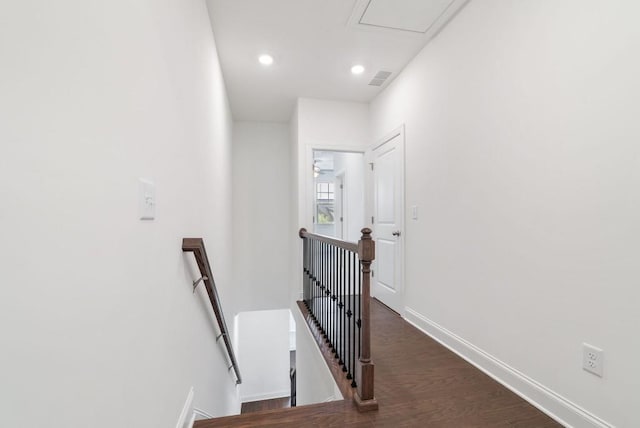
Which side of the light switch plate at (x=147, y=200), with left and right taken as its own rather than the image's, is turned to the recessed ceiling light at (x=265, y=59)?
left

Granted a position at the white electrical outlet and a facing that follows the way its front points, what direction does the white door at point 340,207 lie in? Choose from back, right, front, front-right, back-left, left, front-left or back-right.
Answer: right

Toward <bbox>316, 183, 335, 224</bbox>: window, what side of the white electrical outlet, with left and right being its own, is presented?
right

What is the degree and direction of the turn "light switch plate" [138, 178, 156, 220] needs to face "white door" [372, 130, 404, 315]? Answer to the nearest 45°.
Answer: approximately 90° to its left

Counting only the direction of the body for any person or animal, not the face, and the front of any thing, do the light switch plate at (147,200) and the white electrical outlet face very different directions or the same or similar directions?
very different directions

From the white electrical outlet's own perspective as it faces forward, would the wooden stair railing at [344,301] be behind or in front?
in front

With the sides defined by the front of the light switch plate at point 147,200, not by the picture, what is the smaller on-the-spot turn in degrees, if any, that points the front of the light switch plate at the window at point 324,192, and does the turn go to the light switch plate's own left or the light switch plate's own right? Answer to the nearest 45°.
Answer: approximately 90° to the light switch plate's own left

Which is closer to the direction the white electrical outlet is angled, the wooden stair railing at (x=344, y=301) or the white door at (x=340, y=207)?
the wooden stair railing

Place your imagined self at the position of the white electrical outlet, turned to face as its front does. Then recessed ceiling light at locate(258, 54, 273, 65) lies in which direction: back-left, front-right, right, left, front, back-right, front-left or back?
front-right

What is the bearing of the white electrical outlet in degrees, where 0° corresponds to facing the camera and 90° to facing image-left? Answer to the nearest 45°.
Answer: approximately 45°

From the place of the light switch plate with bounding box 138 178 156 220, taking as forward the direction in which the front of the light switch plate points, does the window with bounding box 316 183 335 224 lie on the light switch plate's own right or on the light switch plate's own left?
on the light switch plate's own left

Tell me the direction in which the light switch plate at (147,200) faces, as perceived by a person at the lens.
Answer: facing the viewer and to the right of the viewer

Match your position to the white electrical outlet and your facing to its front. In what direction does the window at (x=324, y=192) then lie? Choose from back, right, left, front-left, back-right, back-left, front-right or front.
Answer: right

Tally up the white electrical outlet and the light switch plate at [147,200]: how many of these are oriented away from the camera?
0

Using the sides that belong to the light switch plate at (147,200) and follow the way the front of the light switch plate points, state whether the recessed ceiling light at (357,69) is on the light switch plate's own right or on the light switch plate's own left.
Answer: on the light switch plate's own left
